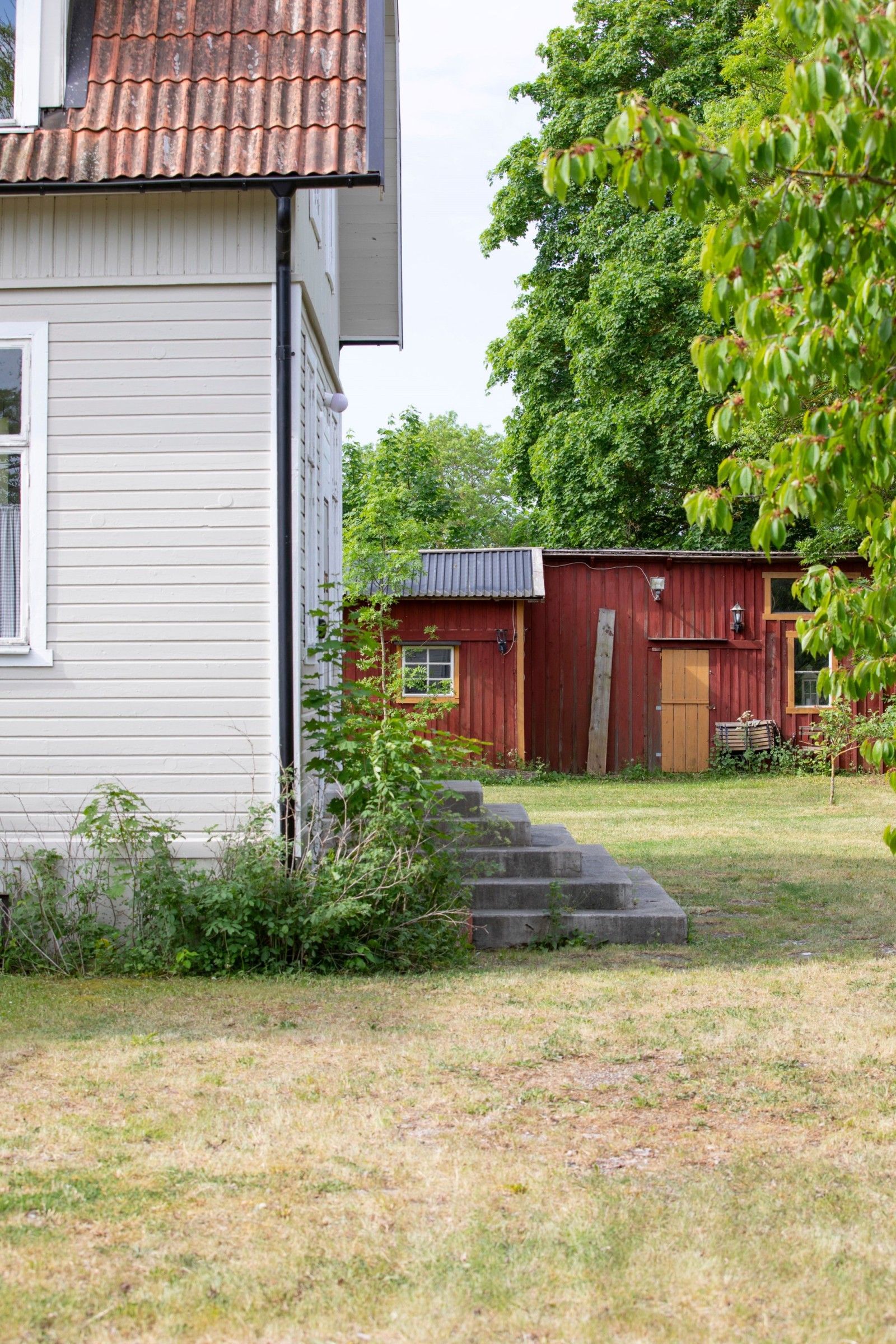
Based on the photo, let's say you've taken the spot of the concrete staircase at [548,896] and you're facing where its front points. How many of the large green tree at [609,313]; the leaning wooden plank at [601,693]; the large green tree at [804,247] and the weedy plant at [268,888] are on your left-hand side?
2

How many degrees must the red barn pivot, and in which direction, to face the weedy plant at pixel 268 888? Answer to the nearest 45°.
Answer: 0° — it already faces it

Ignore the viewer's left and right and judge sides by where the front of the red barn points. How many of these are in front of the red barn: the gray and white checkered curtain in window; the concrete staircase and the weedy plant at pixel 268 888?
3

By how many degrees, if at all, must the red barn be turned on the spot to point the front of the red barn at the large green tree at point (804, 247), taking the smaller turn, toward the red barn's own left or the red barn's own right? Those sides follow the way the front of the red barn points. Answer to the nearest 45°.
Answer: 0° — it already faces it

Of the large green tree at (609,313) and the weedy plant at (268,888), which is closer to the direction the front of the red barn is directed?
the weedy plant

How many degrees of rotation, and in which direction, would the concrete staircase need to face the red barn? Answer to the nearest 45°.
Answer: approximately 90° to its left

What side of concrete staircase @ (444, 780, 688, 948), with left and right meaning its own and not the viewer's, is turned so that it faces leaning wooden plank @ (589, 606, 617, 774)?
left

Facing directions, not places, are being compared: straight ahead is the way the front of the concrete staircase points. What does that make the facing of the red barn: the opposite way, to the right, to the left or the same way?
to the right

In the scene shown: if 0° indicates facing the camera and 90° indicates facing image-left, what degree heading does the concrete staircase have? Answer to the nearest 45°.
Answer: approximately 270°

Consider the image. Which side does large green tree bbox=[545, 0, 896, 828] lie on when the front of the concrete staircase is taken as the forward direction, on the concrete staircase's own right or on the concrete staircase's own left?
on the concrete staircase's own right

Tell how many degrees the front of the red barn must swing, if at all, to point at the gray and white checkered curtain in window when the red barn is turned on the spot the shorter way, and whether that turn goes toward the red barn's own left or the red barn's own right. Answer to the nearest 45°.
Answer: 0° — it already faces it

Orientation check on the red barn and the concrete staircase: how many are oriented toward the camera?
1

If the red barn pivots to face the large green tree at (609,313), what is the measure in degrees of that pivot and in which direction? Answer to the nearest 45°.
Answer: approximately 180°

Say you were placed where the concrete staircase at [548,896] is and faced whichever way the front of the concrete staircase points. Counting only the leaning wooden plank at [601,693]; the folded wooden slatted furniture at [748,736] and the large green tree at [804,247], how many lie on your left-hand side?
2
